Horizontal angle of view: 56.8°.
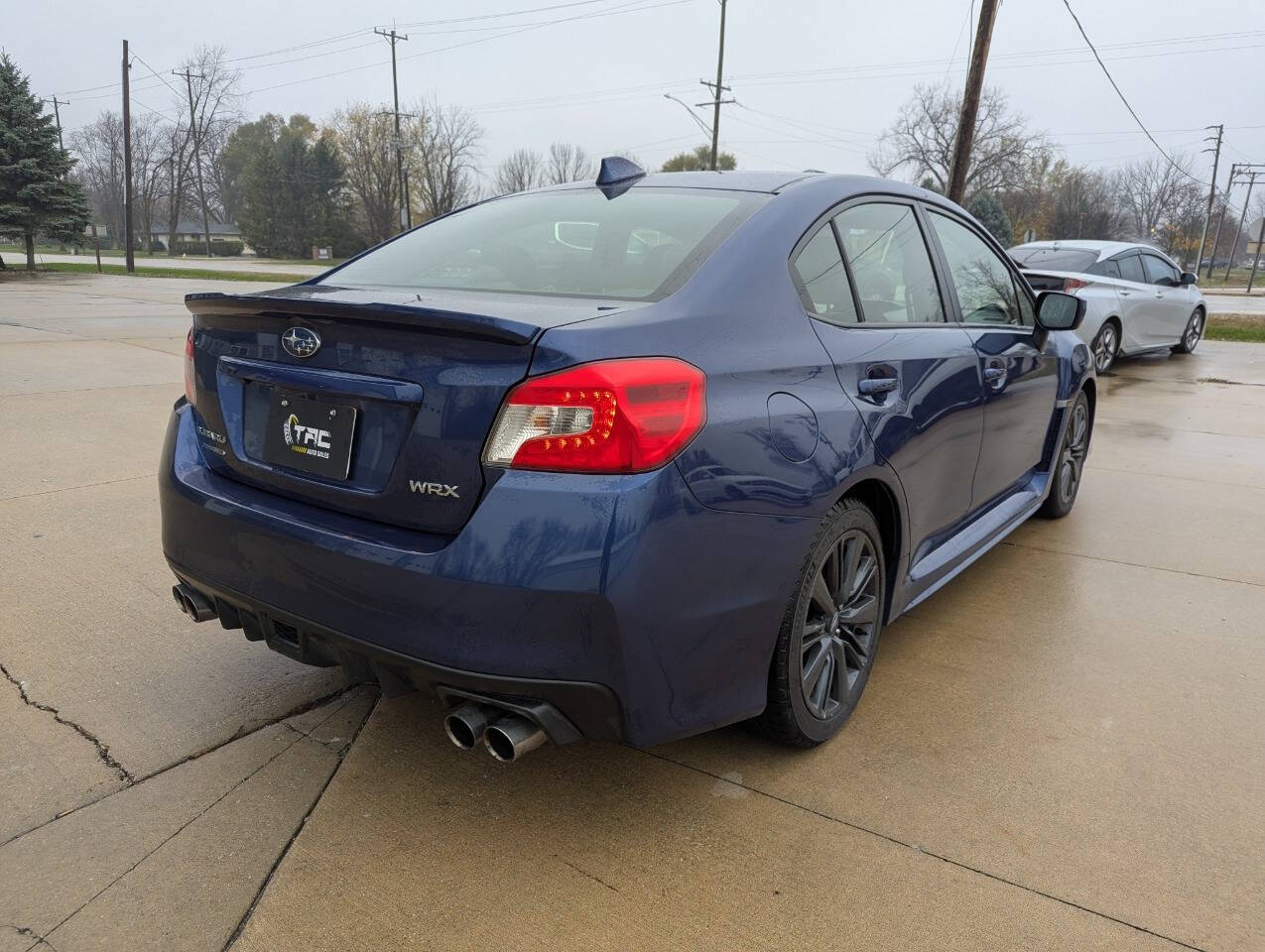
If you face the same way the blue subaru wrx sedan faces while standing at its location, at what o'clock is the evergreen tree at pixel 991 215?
The evergreen tree is roughly at 11 o'clock from the blue subaru wrx sedan.

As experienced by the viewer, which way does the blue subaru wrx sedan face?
facing away from the viewer and to the right of the viewer

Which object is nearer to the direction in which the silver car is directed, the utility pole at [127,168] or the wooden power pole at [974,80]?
the wooden power pole

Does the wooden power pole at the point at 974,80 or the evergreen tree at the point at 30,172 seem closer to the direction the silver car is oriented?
the wooden power pole

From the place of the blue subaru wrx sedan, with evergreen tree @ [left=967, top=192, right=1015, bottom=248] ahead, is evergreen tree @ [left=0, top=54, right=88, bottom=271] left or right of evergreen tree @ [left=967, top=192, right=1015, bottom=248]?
left

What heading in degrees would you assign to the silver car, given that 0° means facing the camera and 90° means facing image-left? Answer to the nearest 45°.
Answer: approximately 225°

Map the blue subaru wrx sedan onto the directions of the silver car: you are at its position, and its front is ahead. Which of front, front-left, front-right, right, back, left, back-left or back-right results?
back-right

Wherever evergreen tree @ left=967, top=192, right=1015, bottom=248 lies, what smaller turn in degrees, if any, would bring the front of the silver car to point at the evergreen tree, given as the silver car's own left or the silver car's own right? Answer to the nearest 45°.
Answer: approximately 45° to the silver car's own left

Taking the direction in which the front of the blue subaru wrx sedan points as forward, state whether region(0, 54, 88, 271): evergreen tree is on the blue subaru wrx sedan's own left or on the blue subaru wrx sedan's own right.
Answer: on the blue subaru wrx sedan's own left

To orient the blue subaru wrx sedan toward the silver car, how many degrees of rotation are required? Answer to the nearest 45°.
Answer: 0° — it already faces it

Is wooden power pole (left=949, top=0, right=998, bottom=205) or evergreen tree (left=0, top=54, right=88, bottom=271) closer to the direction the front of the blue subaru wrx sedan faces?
the wooden power pole

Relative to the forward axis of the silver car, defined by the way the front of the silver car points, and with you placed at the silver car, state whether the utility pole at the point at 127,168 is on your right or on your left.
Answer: on your left

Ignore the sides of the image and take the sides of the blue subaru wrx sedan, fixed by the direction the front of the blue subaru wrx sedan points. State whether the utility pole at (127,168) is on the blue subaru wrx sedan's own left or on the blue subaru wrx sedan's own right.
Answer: on the blue subaru wrx sedan's own left
